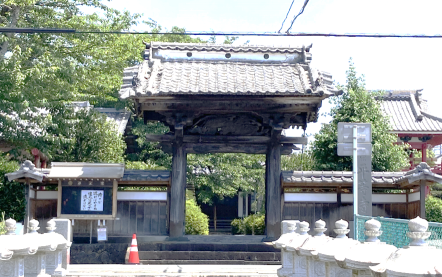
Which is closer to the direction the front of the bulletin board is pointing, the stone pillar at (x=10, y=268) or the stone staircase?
the stone pillar

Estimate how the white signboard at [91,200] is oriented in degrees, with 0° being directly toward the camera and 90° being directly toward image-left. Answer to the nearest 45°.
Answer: approximately 0°

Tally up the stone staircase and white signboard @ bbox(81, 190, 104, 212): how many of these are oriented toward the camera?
2

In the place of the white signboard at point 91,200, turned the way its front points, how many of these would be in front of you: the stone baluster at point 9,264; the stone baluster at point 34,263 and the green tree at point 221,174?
2

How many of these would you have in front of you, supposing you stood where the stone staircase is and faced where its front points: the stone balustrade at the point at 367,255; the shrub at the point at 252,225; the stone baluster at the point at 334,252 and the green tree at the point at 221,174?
2

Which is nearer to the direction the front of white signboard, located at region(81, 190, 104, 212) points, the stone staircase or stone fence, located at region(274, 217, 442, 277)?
the stone fence
